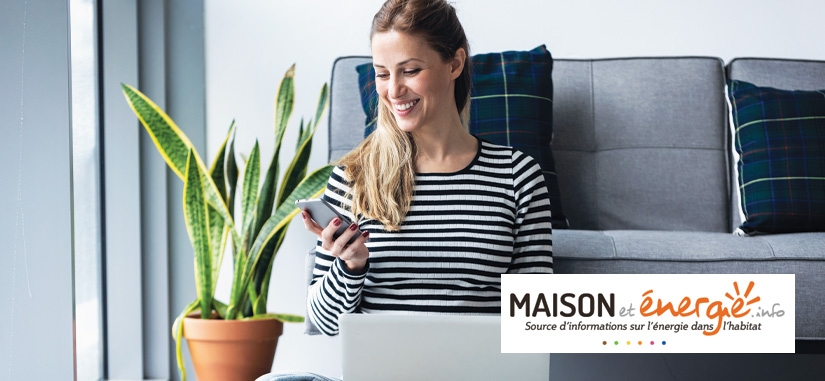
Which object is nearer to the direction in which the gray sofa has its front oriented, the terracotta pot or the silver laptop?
the silver laptop

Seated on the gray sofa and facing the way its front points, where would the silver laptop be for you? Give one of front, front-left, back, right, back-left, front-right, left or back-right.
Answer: front

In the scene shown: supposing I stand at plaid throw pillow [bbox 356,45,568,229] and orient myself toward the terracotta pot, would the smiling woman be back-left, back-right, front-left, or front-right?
front-left

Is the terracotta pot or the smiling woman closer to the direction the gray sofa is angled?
the smiling woman

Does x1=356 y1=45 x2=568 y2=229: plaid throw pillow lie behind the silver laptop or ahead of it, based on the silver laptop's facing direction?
ahead

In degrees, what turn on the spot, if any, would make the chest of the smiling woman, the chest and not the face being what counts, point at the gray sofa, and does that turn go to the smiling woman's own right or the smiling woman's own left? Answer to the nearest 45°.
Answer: approximately 135° to the smiling woman's own left

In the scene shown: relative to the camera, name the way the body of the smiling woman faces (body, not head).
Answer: toward the camera

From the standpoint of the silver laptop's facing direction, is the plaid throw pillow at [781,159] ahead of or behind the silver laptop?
ahead

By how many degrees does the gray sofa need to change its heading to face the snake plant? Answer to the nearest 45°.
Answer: approximately 90° to its right

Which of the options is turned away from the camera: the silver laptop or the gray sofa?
the silver laptop

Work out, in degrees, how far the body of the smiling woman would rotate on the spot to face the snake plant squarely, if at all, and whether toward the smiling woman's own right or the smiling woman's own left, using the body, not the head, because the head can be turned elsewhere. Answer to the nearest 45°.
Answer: approximately 135° to the smiling woman's own right

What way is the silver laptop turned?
away from the camera

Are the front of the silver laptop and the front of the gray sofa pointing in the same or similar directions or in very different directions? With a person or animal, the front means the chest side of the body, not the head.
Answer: very different directions

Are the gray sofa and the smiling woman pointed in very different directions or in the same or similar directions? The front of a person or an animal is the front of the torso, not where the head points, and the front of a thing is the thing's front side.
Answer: same or similar directions

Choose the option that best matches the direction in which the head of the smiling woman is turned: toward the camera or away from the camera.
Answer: toward the camera

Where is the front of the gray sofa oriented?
toward the camera

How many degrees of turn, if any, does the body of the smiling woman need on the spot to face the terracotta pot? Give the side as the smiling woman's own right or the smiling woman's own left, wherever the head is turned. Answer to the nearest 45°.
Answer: approximately 135° to the smiling woman's own right
